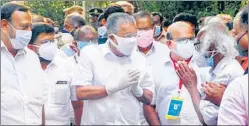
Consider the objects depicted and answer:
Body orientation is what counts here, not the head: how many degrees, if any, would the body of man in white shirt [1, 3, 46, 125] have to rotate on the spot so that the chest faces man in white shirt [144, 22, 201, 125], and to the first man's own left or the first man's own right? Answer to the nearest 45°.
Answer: approximately 45° to the first man's own left

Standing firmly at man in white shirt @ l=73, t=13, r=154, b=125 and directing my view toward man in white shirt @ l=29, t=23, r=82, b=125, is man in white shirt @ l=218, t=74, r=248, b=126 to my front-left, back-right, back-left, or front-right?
back-left

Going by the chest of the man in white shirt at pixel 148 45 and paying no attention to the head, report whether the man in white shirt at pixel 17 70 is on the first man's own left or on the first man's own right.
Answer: on the first man's own right

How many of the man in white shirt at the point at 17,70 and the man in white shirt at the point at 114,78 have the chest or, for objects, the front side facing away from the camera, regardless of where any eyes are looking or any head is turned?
0

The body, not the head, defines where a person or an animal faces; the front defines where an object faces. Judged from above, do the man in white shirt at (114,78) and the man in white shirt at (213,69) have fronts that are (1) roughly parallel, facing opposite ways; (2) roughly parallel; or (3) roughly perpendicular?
roughly perpendicular

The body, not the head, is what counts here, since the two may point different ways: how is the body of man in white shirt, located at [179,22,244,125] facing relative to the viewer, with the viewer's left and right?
facing the viewer and to the left of the viewer

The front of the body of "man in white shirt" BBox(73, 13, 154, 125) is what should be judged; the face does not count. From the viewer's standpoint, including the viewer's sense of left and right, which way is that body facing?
facing the viewer and to the right of the viewer

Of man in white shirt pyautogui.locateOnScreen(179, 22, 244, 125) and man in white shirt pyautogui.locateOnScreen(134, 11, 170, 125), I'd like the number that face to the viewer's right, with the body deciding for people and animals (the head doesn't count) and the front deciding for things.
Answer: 0

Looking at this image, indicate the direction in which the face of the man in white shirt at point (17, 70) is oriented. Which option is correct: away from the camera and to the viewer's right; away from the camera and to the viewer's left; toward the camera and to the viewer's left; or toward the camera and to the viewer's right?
toward the camera and to the viewer's right

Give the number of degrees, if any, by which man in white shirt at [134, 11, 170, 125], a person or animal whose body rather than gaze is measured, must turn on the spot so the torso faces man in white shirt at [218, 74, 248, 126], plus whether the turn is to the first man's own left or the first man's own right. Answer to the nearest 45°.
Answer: approximately 45° to the first man's own left

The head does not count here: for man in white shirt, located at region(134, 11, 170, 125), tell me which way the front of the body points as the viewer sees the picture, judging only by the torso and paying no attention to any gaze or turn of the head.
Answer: toward the camera

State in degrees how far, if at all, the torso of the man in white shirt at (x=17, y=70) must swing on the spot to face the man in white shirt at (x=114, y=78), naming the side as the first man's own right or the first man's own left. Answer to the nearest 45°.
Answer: approximately 45° to the first man's own left
